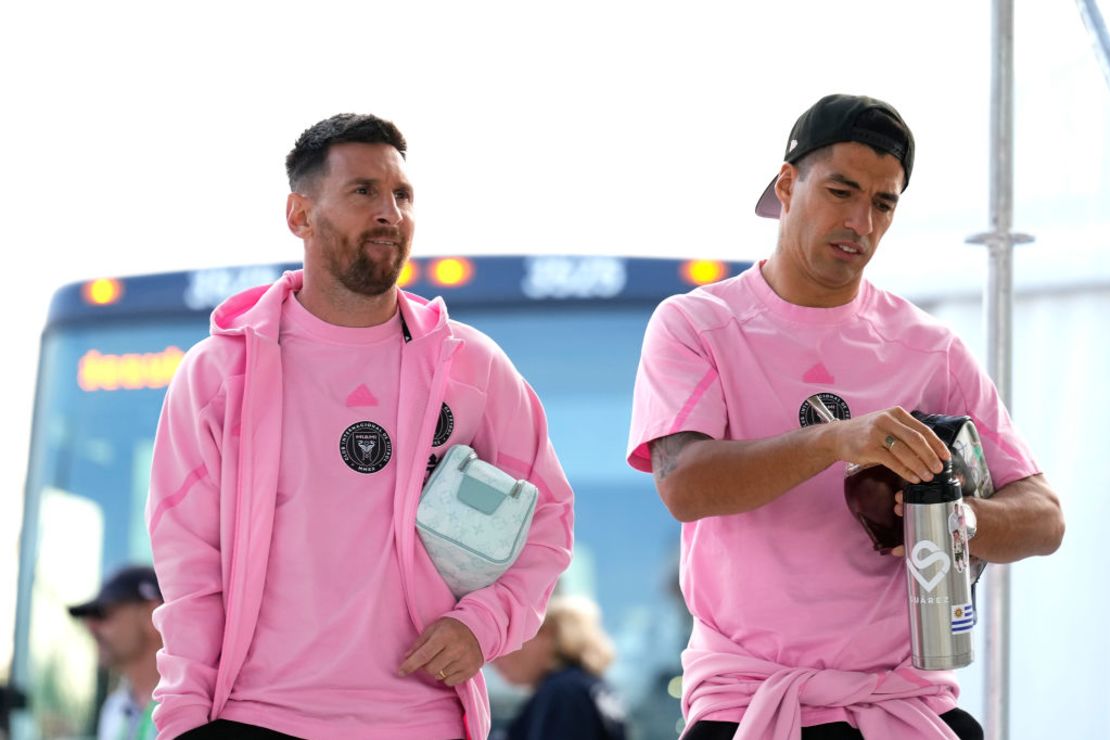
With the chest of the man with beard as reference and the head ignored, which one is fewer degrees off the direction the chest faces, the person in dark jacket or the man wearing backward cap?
the man wearing backward cap

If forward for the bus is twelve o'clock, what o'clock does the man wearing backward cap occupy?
The man wearing backward cap is roughly at 12 o'clock from the bus.

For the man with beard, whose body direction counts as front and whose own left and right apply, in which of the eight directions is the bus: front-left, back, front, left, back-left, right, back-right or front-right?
back

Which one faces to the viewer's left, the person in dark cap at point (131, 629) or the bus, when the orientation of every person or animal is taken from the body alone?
the person in dark cap

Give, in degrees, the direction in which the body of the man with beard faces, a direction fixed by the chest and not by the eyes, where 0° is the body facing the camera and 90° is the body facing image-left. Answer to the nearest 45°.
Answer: approximately 0°

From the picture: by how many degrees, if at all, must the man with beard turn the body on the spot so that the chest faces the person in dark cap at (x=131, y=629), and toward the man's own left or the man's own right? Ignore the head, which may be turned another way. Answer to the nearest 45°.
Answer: approximately 180°

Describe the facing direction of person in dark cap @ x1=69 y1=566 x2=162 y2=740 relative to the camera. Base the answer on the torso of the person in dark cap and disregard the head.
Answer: to the viewer's left

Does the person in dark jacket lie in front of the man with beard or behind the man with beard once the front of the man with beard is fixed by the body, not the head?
behind
